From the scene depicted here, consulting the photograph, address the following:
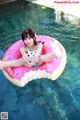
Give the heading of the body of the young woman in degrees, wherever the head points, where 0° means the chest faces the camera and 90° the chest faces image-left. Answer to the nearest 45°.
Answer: approximately 0°
